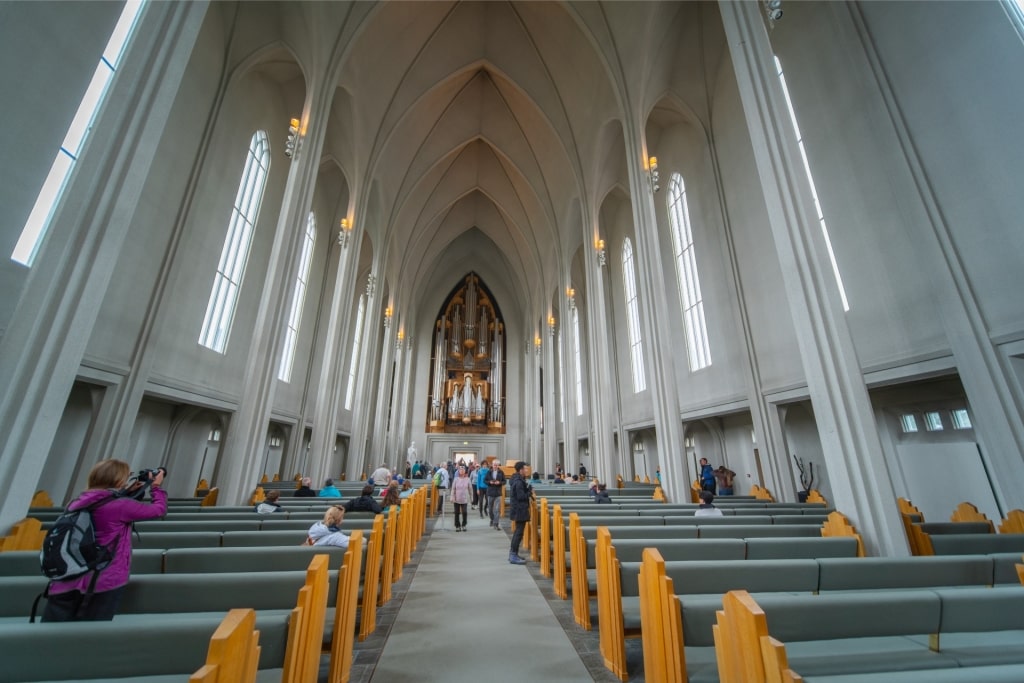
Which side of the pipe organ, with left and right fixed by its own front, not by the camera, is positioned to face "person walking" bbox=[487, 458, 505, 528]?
front

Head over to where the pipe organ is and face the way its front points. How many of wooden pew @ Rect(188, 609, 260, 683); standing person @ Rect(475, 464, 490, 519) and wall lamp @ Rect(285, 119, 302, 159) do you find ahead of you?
3

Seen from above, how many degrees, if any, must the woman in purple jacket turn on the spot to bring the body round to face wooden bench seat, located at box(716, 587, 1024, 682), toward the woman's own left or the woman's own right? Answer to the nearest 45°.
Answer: approximately 90° to the woman's own right

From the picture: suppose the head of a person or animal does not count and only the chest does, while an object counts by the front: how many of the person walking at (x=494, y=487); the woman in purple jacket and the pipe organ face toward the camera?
2

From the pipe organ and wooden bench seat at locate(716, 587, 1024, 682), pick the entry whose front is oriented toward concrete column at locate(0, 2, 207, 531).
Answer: the pipe organ

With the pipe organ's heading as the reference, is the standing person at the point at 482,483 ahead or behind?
ahead

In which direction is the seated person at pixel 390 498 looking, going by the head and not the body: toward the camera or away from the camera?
away from the camera

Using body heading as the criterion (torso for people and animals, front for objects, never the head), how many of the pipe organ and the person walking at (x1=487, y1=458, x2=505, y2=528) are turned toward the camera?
2

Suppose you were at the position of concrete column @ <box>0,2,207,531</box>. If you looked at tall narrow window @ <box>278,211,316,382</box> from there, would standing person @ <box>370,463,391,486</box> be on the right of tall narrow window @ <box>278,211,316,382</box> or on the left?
right

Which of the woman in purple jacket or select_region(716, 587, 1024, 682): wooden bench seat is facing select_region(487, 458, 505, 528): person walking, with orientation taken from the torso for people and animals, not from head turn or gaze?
the woman in purple jacket

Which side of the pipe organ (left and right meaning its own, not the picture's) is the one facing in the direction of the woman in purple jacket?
front
